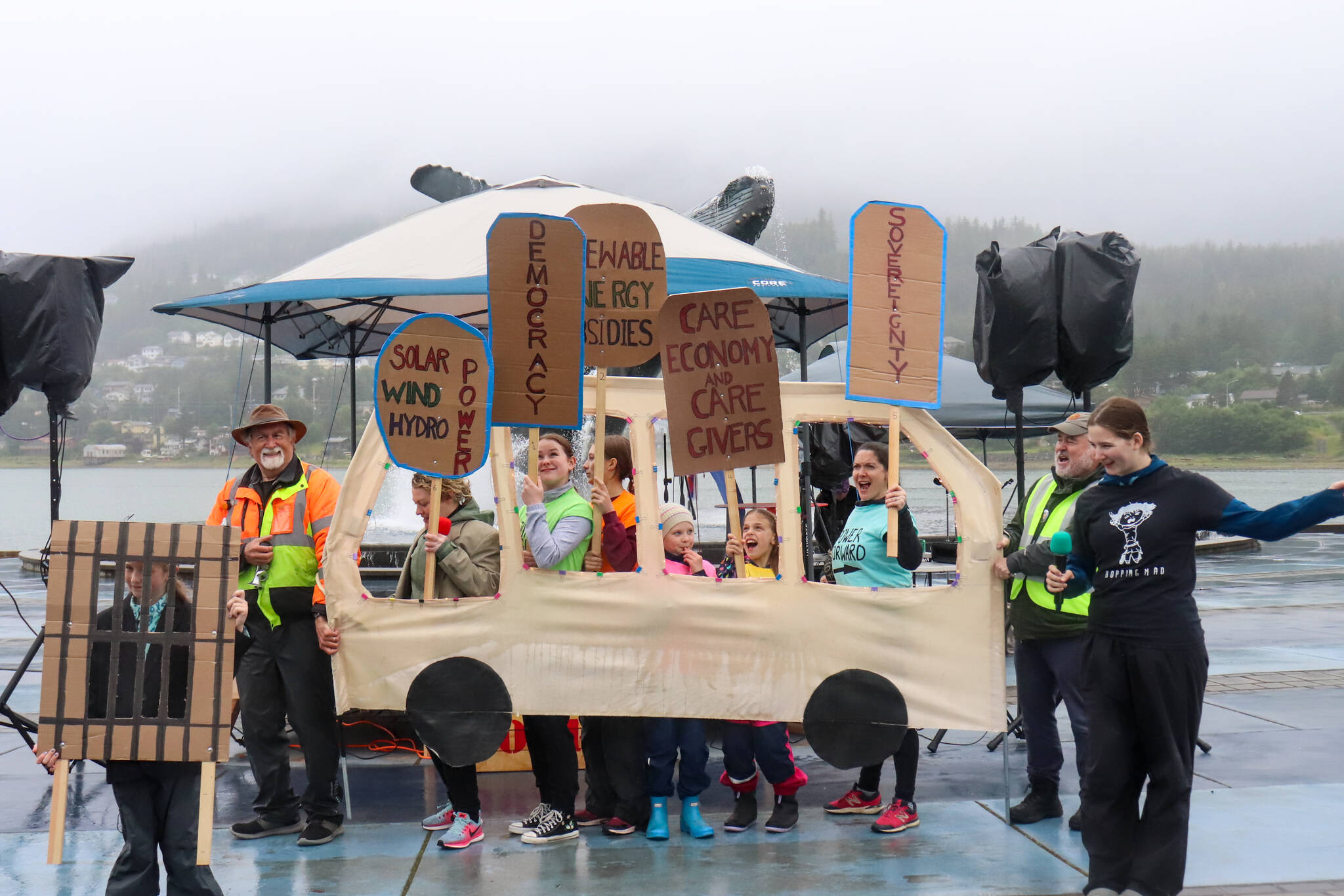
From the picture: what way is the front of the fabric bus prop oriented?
to the viewer's left

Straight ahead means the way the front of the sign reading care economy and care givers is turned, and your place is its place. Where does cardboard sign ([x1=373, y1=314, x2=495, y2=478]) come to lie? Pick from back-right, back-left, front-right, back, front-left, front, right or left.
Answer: right

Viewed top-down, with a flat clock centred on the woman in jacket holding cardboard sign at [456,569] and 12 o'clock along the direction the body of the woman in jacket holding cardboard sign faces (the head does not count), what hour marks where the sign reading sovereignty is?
The sign reading sovereignty is roughly at 8 o'clock from the woman in jacket holding cardboard sign.

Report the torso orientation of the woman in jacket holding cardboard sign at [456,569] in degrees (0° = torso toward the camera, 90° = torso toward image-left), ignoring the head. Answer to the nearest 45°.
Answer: approximately 45°

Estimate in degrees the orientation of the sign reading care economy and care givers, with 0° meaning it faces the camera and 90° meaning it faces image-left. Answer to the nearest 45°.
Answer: approximately 0°

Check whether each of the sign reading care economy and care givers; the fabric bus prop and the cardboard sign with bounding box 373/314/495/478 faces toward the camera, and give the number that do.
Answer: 2

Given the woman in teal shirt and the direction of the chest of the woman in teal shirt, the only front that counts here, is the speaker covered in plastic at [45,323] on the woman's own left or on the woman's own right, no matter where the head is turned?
on the woman's own right
